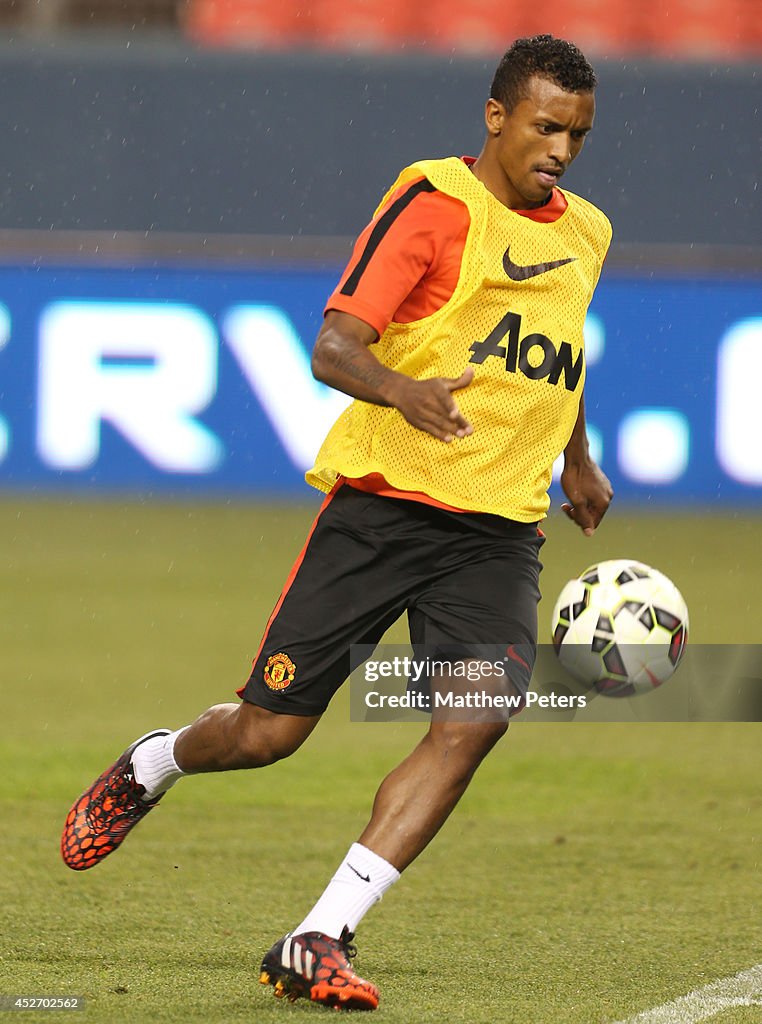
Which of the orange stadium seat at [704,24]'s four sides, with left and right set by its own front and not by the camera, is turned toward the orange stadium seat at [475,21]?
right

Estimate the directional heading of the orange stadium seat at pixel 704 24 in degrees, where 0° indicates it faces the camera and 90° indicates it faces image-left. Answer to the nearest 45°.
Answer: approximately 0°

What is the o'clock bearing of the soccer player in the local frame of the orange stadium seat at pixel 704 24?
The soccer player is roughly at 12 o'clock from the orange stadium seat.

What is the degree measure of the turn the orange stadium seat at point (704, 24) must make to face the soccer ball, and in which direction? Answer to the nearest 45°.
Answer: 0° — it already faces it

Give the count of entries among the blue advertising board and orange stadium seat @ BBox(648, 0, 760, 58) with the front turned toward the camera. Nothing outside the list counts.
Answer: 2

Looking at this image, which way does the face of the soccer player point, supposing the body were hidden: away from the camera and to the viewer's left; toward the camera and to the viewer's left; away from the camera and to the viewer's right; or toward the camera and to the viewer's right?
toward the camera and to the viewer's right

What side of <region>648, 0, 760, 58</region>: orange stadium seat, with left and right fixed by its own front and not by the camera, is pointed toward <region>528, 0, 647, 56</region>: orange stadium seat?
right
